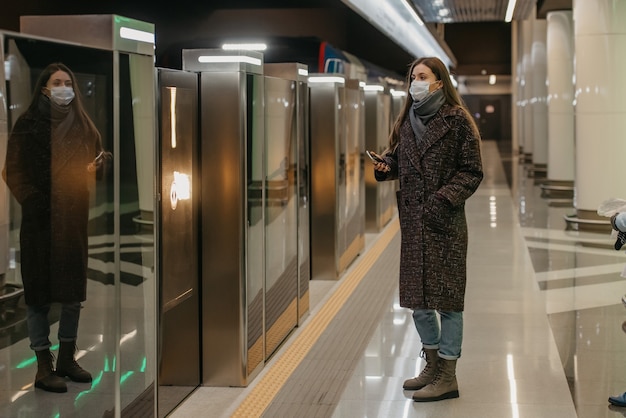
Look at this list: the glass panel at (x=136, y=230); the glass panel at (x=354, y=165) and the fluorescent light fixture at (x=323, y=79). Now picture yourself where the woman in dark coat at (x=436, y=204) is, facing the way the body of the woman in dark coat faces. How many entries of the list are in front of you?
1

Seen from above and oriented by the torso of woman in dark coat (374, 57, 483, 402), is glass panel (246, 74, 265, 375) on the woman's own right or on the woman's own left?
on the woman's own right

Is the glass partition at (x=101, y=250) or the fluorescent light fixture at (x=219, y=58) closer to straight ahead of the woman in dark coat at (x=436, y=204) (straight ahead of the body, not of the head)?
the glass partition

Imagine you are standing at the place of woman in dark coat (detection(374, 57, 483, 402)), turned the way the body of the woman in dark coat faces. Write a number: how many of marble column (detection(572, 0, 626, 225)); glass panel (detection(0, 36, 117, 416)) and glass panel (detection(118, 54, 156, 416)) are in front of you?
2

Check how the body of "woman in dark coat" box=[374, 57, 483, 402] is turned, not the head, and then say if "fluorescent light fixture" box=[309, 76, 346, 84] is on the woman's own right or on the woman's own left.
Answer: on the woman's own right

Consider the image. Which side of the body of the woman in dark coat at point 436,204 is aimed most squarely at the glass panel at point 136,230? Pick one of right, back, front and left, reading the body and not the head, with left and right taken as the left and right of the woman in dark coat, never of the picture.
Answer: front

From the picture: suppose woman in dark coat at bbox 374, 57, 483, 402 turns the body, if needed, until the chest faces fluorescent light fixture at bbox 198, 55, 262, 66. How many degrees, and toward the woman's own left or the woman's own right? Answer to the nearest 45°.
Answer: approximately 45° to the woman's own right

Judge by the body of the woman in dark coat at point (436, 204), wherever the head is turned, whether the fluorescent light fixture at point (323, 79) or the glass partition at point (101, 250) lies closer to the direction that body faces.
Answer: the glass partition

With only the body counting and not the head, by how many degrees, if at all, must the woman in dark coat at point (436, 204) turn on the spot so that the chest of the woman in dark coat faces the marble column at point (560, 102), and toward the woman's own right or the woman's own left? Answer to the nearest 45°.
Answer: approximately 135° to the woman's own right

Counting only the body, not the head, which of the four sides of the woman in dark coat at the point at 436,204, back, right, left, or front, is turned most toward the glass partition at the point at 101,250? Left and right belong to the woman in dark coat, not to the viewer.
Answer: front

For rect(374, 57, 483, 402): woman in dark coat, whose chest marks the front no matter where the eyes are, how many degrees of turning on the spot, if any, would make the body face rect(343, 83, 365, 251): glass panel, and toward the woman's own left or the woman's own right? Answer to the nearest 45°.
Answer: approximately 135° to the woman's own right

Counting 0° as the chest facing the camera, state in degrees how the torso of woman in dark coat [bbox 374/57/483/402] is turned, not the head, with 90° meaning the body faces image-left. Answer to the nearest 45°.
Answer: approximately 45°

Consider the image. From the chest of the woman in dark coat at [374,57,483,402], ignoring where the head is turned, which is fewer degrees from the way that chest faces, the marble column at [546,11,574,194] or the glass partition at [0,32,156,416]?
the glass partition
